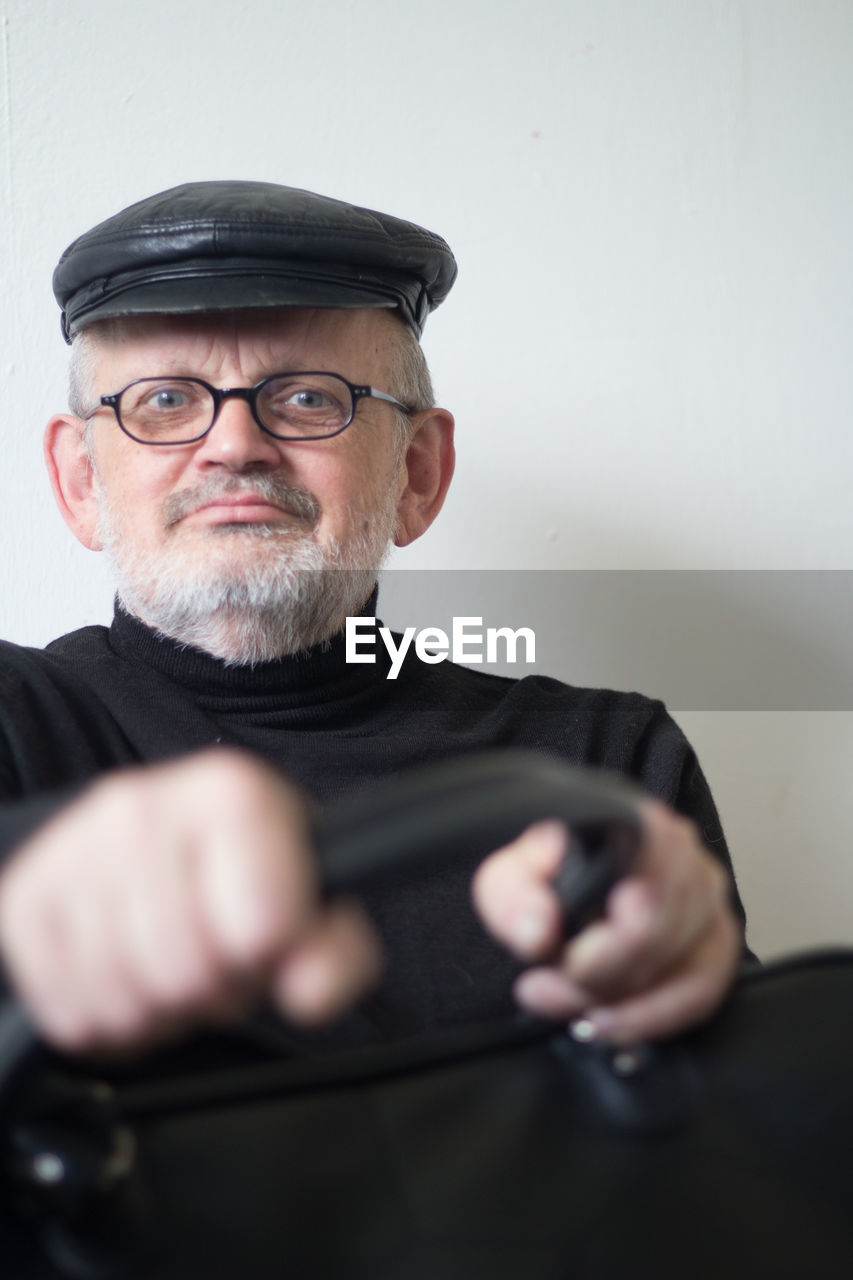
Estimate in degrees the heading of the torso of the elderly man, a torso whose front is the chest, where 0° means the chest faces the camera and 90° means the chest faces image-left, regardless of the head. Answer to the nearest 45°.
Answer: approximately 0°
